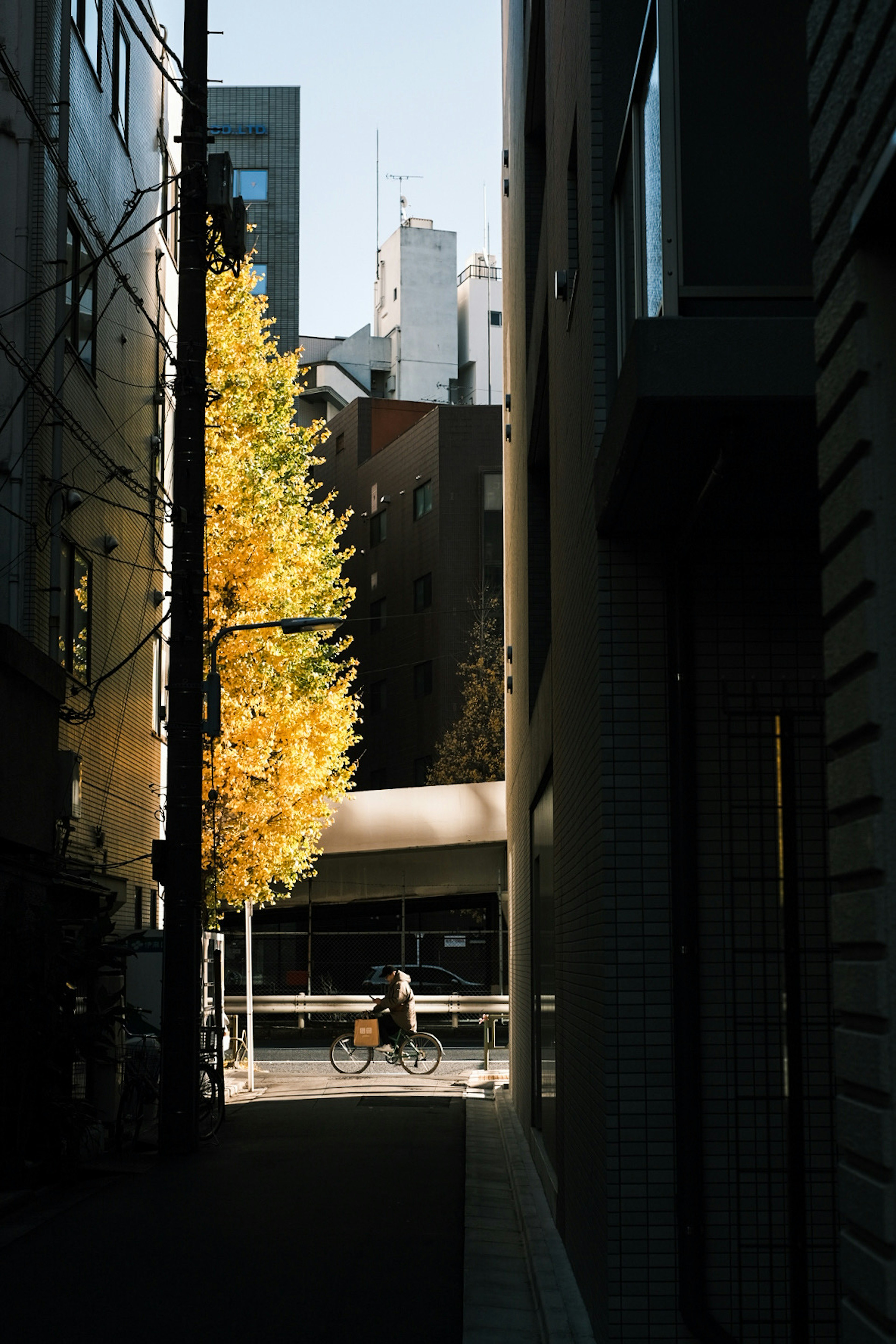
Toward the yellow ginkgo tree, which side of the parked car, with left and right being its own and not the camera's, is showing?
right

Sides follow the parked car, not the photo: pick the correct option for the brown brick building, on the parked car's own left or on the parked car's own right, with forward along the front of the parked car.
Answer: on the parked car's own left

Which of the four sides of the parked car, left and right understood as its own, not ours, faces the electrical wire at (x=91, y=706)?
right

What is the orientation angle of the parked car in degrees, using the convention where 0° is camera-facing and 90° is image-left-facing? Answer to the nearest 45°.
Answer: approximately 270°

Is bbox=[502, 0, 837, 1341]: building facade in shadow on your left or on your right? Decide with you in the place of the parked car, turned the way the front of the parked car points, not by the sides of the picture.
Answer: on your right
